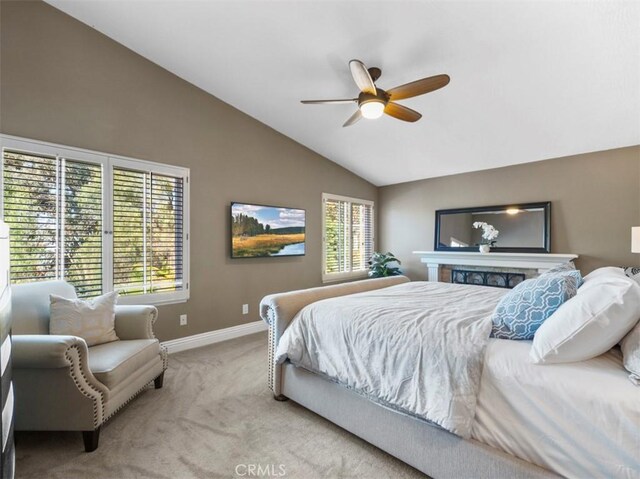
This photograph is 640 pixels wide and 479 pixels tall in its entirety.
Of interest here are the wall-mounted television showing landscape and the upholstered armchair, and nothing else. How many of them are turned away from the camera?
0

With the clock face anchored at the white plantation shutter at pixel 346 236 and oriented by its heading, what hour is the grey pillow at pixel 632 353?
The grey pillow is roughly at 1 o'clock from the white plantation shutter.

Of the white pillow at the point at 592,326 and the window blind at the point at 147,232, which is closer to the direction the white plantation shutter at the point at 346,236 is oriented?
the white pillow

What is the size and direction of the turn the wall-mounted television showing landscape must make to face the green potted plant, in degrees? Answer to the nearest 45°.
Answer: approximately 90° to its left

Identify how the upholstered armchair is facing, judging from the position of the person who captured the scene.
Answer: facing the viewer and to the right of the viewer

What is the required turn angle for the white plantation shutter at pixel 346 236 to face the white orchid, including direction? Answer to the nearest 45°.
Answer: approximately 45° to its left

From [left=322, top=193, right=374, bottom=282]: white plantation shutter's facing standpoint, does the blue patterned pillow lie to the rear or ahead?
ahead

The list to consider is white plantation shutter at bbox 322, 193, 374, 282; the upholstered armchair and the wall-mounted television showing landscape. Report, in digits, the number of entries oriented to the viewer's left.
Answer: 0

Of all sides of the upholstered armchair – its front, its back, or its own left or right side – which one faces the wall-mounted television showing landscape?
left

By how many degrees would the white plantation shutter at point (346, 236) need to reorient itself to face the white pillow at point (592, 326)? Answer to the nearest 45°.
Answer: approximately 45° to its right

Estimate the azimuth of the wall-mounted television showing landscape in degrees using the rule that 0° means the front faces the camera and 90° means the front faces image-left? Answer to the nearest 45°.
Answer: approximately 315°

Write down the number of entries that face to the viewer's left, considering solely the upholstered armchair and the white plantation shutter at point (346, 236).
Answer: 0

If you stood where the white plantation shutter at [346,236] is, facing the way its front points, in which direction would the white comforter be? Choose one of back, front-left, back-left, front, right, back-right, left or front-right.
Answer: front-right

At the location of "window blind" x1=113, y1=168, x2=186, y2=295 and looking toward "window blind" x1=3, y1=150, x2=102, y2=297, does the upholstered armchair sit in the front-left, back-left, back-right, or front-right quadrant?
front-left

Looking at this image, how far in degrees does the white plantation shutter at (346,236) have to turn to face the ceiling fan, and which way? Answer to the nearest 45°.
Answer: approximately 45° to its right

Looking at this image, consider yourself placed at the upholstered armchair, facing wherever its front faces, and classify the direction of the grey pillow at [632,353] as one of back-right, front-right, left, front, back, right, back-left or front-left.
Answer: front
